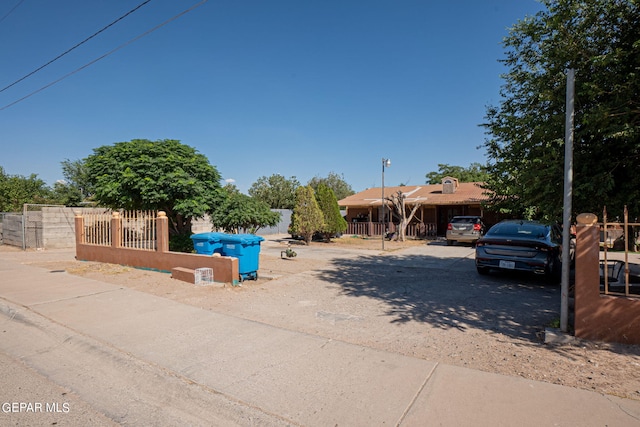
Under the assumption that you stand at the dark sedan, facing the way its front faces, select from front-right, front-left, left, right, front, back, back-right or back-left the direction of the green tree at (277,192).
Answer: left

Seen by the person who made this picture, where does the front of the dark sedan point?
facing away from the viewer and to the right of the viewer

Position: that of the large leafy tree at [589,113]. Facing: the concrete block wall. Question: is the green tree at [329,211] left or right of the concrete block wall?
right

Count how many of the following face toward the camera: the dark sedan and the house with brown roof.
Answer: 1

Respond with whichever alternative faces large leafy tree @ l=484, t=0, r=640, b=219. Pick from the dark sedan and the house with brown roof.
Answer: the house with brown roof

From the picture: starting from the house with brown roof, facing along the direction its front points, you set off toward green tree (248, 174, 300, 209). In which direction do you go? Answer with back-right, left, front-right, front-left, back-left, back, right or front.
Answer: back-right

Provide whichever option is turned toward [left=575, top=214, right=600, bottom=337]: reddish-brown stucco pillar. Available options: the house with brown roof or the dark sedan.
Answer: the house with brown roof

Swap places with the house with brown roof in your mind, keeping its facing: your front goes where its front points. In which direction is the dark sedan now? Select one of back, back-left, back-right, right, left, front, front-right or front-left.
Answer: front

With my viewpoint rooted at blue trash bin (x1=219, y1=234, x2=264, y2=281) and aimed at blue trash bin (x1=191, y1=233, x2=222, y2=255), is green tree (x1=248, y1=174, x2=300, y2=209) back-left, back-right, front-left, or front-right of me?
front-right

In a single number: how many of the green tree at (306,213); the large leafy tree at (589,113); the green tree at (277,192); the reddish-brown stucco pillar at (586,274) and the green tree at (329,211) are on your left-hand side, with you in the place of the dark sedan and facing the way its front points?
3

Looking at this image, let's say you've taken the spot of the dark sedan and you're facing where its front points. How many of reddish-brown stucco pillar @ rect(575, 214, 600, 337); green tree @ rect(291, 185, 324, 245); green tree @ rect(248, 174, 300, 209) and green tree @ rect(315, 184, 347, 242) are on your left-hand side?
3

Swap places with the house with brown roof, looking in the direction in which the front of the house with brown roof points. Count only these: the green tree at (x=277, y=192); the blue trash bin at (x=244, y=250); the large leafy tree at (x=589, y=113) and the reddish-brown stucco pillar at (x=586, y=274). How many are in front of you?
3

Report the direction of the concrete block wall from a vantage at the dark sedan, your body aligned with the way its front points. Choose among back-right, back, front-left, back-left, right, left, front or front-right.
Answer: back-left

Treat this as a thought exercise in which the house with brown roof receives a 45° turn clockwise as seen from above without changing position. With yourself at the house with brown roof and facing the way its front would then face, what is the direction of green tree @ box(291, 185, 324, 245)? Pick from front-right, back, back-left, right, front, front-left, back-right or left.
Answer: front

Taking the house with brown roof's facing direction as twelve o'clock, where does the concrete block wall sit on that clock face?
The concrete block wall is roughly at 2 o'clock from the house with brown roof.

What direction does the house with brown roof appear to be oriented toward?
toward the camera

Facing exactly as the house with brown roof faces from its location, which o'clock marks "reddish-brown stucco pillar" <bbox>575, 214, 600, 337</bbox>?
The reddish-brown stucco pillar is roughly at 12 o'clock from the house with brown roof.

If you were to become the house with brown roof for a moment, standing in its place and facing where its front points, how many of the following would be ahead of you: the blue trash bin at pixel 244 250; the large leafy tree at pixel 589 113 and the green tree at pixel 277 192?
2
